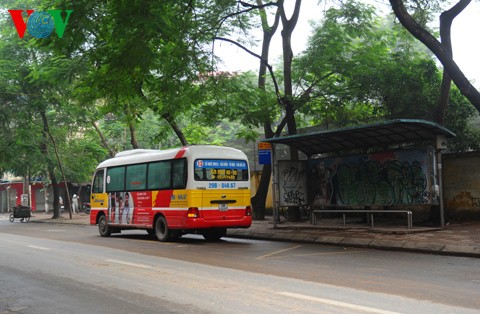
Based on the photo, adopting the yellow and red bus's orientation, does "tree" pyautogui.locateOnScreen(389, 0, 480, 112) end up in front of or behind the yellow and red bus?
behind

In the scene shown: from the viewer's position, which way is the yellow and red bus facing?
facing away from the viewer and to the left of the viewer

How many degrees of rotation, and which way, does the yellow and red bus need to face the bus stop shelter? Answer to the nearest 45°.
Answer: approximately 135° to its right
